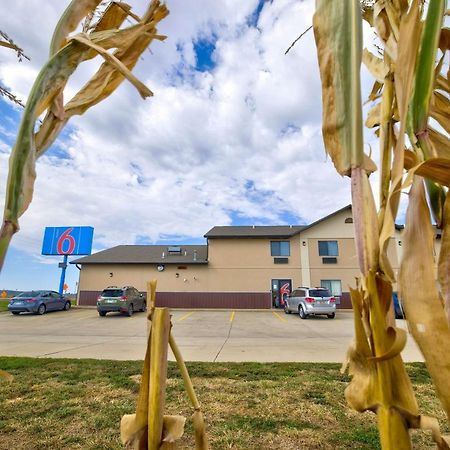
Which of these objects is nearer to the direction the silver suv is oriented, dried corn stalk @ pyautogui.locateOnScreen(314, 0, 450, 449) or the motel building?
the motel building

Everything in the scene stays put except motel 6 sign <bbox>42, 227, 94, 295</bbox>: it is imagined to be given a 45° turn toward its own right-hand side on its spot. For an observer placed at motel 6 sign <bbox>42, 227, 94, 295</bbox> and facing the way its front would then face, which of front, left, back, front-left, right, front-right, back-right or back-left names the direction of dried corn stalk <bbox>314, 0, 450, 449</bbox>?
front-left

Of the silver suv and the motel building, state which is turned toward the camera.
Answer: the motel building

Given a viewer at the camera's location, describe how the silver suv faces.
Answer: facing away from the viewer and to the left of the viewer

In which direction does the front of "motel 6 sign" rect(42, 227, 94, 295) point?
toward the camera

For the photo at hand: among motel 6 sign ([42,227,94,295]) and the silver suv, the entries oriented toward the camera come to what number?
1

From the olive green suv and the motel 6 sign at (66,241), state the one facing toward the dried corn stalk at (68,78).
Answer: the motel 6 sign

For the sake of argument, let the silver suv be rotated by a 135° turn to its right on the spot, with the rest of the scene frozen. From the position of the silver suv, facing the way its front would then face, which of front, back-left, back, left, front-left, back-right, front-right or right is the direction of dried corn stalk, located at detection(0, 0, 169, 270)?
right

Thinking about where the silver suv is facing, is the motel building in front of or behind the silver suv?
in front

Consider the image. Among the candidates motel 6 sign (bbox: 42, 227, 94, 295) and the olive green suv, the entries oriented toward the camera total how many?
1

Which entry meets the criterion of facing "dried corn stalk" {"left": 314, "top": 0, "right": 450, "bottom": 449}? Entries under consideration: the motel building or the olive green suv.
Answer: the motel building

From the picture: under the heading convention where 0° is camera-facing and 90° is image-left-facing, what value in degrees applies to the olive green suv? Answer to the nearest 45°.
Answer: approximately 225°

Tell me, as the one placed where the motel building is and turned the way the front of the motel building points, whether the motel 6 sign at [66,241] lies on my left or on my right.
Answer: on my right
